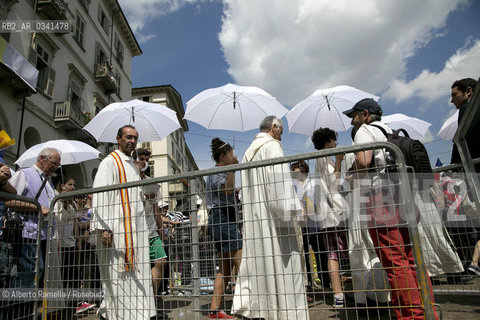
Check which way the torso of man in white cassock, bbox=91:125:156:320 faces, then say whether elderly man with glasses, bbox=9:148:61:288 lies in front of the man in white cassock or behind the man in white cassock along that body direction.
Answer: behind

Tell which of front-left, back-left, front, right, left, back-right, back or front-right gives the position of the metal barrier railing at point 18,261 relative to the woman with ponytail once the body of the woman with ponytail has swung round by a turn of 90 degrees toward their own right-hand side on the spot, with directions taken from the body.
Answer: right

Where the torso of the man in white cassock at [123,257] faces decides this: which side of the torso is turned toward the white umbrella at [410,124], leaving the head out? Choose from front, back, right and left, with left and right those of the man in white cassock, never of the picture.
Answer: left
